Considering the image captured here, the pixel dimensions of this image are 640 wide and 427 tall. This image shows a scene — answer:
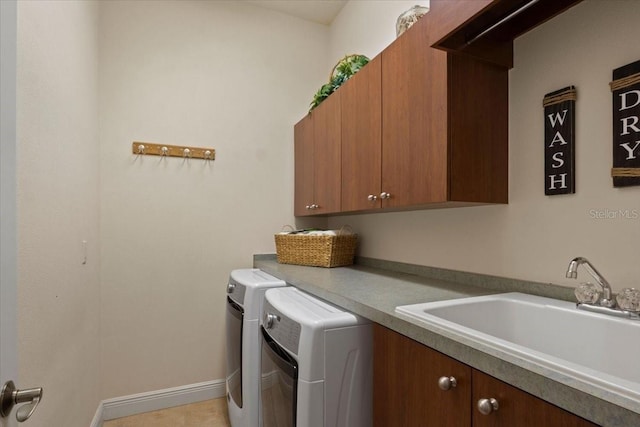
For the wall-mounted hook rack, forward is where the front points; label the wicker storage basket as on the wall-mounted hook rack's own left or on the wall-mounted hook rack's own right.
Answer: on the wall-mounted hook rack's own left

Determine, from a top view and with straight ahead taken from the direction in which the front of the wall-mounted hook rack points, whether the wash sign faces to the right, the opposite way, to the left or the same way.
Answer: to the right

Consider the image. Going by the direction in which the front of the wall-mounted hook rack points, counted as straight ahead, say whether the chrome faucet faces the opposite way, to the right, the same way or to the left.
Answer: to the right
